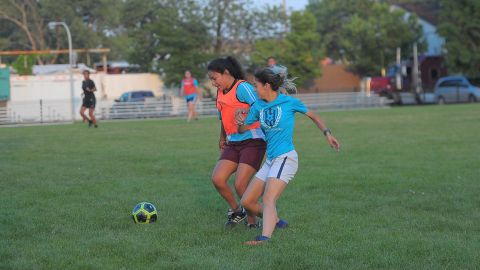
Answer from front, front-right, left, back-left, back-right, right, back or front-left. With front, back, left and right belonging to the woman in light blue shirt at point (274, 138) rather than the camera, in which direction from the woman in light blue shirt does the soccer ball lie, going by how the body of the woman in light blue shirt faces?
right

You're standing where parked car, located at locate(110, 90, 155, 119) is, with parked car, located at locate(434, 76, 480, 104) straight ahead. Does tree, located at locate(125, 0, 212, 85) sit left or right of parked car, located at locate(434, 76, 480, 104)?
left

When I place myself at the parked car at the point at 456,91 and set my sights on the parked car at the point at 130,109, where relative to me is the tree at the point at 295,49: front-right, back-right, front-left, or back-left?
front-right

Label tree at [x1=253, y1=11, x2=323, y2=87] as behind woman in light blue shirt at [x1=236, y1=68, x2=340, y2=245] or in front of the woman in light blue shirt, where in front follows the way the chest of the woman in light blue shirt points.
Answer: behind

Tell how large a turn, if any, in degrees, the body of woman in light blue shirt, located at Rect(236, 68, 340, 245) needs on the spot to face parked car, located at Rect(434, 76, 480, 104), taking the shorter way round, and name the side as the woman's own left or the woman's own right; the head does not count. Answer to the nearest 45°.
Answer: approximately 135° to the woman's own right

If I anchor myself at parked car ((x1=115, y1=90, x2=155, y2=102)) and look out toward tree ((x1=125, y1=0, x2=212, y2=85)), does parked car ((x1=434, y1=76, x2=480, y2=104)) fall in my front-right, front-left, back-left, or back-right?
front-right

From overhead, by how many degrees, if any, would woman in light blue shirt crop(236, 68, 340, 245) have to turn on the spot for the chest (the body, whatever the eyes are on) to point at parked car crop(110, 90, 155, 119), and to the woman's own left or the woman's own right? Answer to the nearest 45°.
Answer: approximately 135° to the woman's own right

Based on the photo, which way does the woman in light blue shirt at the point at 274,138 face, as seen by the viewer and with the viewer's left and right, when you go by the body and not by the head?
facing the viewer and to the left of the viewer

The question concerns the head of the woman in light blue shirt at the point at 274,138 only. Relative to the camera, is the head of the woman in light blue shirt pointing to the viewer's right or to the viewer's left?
to the viewer's left

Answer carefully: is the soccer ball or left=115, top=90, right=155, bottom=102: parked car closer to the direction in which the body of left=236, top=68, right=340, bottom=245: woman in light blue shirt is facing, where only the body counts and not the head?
the soccer ball

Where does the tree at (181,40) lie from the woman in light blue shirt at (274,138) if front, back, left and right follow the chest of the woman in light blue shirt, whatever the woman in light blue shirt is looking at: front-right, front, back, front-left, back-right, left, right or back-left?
back-right
